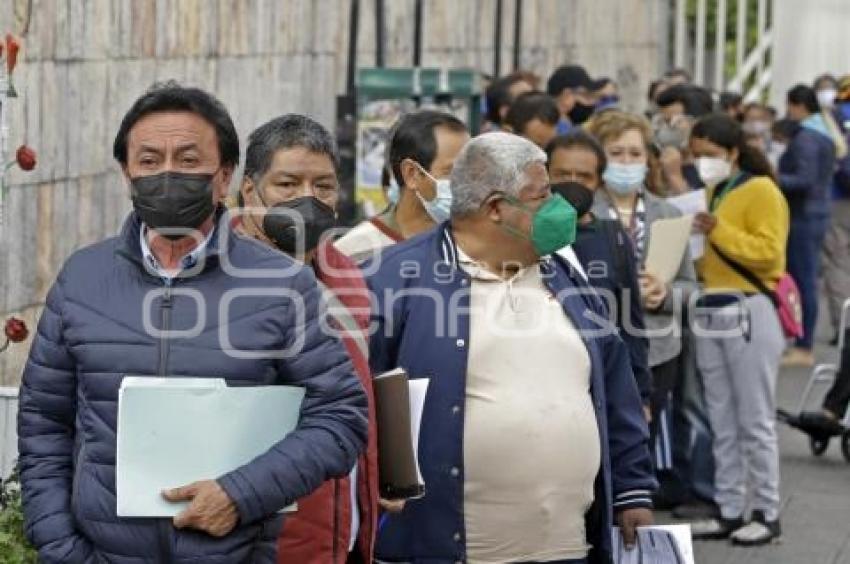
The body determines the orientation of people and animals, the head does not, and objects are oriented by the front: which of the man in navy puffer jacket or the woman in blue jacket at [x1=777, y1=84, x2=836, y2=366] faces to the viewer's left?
the woman in blue jacket

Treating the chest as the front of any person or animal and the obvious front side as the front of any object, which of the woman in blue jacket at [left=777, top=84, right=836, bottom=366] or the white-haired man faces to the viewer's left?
the woman in blue jacket

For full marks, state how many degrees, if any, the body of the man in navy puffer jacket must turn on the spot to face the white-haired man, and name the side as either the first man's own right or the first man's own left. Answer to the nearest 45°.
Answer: approximately 135° to the first man's own left

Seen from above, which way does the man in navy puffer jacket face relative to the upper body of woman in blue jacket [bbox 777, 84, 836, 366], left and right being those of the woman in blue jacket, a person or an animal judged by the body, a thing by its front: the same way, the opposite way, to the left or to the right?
to the left

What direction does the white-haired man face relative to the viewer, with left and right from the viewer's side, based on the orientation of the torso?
facing the viewer and to the right of the viewer

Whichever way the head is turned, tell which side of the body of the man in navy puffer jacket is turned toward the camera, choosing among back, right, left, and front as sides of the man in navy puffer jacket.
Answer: front

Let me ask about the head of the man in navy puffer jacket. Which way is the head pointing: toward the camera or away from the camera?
toward the camera

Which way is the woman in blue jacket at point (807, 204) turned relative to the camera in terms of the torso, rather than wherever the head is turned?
to the viewer's left

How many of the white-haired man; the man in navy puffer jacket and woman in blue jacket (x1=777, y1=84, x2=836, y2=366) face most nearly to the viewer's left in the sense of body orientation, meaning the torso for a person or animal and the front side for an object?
1

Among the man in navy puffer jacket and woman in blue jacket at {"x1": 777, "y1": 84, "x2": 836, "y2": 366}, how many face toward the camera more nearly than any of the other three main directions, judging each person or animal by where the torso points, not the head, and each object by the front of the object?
1
